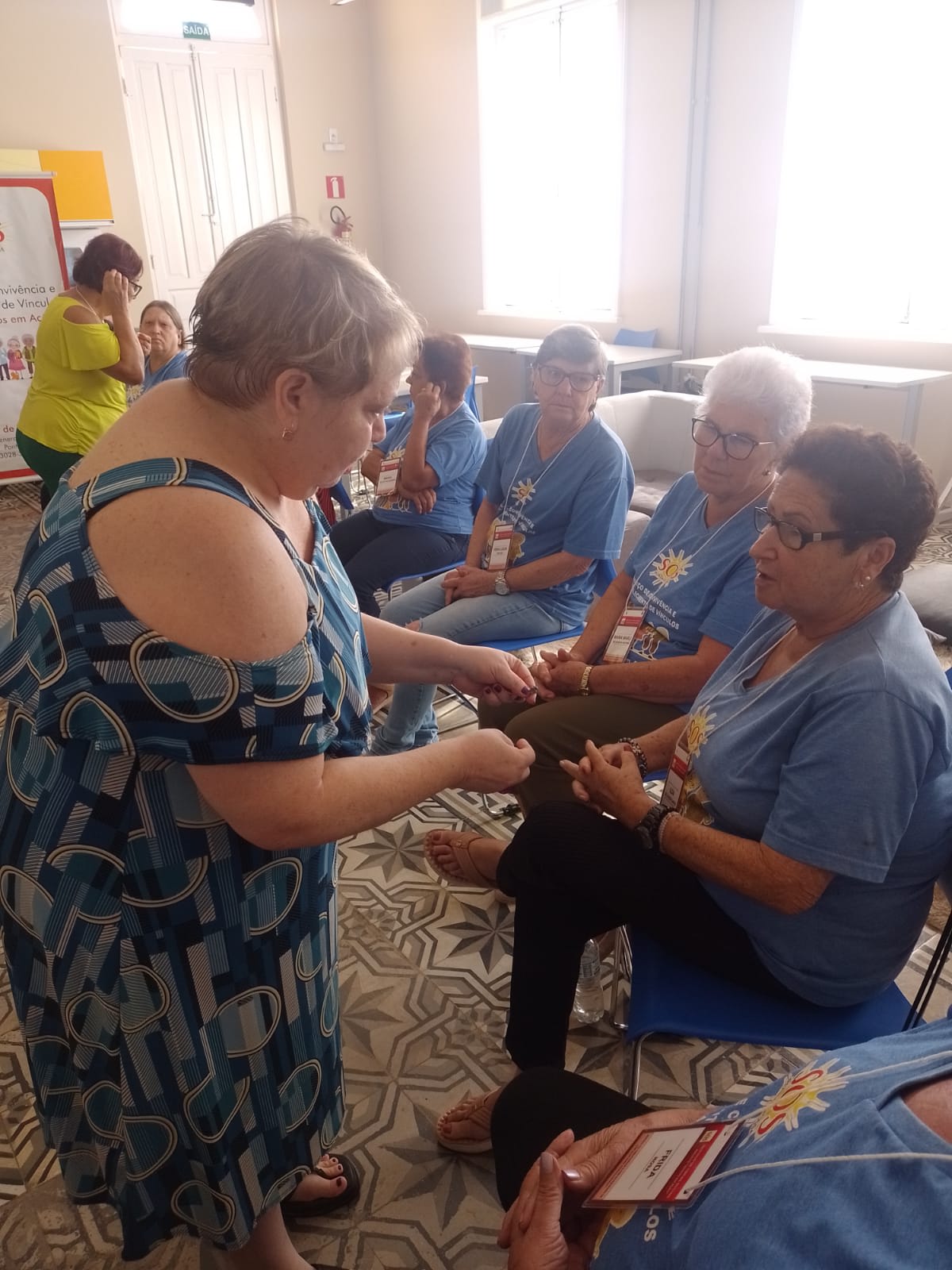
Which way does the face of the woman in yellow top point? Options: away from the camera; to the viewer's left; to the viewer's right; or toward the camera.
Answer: to the viewer's right

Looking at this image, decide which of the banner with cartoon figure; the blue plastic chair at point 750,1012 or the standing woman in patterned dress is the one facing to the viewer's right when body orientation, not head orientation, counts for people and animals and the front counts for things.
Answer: the standing woman in patterned dress

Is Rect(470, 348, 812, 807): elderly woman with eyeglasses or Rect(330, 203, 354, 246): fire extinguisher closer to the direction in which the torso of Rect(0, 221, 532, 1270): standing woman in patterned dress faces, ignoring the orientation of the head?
the elderly woman with eyeglasses

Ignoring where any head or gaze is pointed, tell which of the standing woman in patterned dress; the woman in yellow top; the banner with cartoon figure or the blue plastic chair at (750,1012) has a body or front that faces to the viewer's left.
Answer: the blue plastic chair

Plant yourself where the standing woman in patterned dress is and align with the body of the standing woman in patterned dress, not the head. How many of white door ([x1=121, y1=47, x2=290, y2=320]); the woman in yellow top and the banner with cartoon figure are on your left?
3

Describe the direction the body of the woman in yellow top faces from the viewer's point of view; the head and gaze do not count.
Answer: to the viewer's right

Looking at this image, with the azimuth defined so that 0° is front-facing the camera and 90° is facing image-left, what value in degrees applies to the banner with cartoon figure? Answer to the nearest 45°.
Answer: approximately 0°

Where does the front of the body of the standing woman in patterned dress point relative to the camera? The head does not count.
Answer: to the viewer's right

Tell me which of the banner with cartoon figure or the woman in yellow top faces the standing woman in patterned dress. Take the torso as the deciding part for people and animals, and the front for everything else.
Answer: the banner with cartoon figure

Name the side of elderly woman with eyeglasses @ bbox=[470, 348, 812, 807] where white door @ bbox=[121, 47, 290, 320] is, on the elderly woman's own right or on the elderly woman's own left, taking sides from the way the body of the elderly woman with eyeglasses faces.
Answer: on the elderly woman's own right

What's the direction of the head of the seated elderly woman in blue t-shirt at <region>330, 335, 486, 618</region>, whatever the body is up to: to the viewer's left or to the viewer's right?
to the viewer's left

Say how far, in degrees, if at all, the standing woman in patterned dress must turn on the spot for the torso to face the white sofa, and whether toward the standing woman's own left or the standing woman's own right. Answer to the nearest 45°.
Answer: approximately 45° to the standing woman's own left
